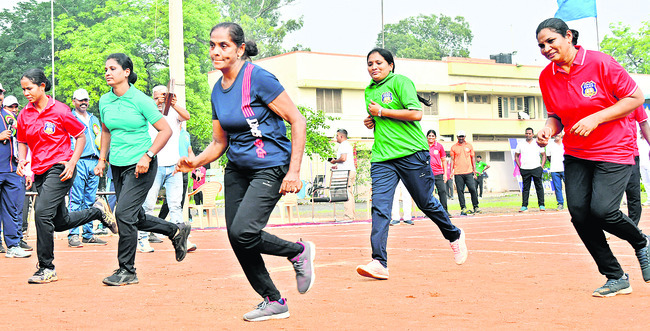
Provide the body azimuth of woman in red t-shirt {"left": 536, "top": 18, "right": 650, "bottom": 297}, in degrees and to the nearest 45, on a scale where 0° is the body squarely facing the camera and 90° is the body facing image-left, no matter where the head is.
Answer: approximately 45°

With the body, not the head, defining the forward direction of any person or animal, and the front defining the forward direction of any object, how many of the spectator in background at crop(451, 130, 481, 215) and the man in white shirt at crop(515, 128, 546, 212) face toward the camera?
2

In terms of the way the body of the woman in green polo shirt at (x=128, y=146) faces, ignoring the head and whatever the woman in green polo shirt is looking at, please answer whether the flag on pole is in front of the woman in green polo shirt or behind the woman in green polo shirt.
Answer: behind

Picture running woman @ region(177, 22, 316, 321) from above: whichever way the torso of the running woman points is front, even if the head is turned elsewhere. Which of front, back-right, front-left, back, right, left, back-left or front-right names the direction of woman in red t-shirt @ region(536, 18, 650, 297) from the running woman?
back-left

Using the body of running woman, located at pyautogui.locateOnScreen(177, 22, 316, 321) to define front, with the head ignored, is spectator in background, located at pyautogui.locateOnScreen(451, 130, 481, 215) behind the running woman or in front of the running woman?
behind

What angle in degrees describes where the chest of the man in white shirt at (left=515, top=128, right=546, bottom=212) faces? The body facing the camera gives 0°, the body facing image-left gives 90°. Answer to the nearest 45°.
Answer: approximately 0°

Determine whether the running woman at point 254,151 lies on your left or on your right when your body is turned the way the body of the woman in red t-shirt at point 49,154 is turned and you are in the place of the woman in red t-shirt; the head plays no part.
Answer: on your left

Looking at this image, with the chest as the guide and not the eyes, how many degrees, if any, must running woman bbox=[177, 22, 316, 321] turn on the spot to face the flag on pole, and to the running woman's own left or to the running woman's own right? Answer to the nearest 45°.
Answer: approximately 180°
